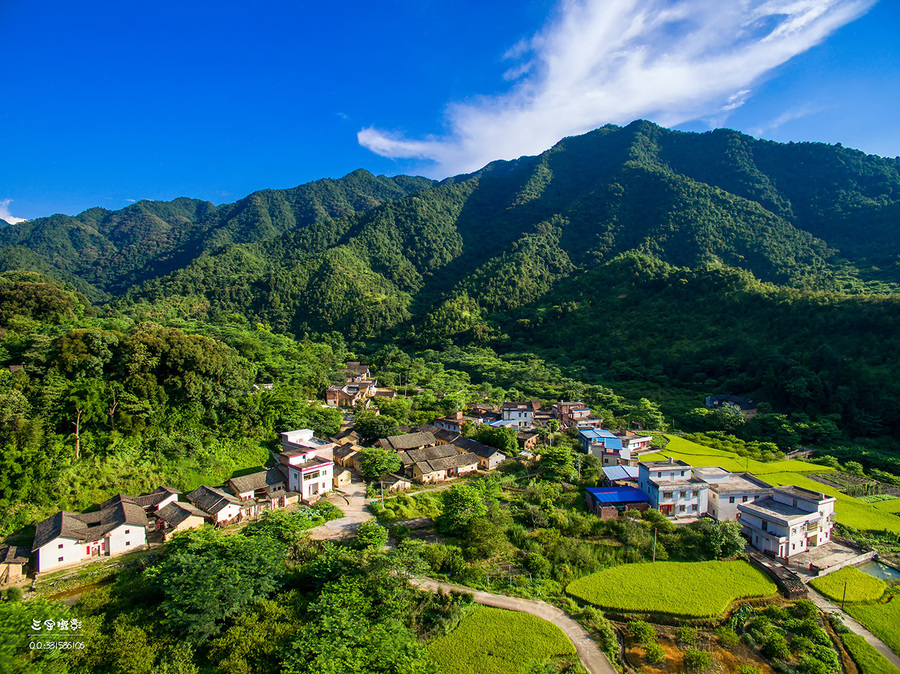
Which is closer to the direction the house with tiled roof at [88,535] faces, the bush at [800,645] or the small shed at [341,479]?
the bush

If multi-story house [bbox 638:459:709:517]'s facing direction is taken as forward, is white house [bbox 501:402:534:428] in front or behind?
behind

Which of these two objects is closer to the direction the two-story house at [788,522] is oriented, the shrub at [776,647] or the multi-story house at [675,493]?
the shrub

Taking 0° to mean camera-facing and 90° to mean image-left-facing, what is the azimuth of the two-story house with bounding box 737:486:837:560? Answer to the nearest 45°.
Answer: approximately 315°

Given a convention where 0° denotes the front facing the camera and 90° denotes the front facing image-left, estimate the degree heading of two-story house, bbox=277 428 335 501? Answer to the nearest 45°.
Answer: approximately 315°

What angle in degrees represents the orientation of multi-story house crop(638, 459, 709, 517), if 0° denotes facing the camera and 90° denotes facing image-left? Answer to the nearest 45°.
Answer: approximately 0°

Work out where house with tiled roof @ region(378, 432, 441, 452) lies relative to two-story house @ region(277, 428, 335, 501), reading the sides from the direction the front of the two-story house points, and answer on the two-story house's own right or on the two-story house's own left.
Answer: on the two-story house's own left

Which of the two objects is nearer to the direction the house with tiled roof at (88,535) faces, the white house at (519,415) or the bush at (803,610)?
the bush

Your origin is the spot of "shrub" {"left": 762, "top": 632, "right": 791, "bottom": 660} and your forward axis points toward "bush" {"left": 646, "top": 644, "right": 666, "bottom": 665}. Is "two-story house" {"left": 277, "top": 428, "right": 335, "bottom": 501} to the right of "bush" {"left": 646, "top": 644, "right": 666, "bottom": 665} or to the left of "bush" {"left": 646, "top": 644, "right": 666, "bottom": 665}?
right

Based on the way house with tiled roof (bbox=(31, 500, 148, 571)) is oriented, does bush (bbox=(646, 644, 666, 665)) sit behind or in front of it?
in front

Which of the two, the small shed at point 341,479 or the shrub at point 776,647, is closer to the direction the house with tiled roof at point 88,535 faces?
the shrub
